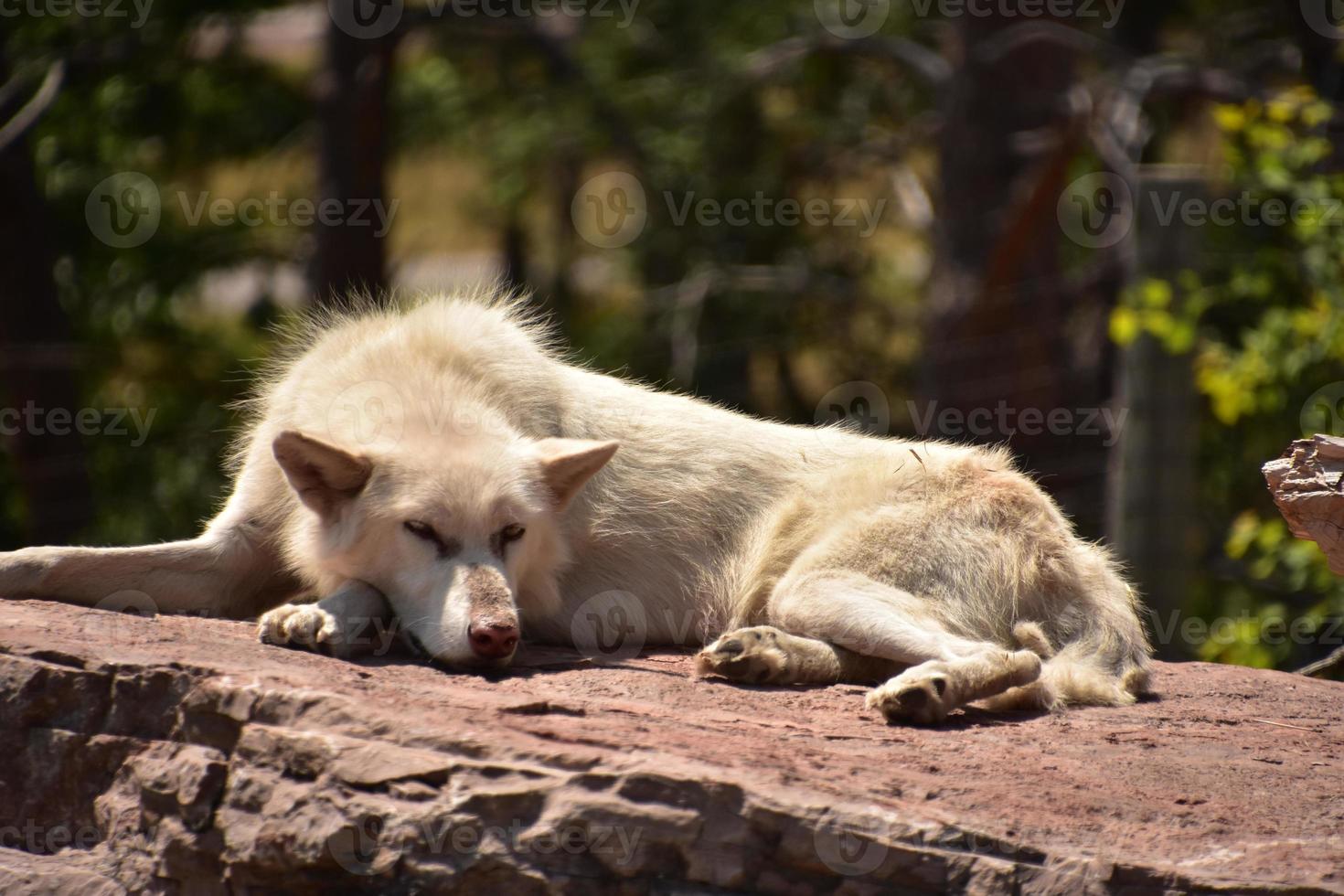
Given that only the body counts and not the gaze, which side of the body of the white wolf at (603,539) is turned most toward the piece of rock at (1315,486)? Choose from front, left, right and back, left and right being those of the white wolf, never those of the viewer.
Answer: back

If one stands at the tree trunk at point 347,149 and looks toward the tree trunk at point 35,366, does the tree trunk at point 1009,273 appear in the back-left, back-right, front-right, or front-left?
back-left

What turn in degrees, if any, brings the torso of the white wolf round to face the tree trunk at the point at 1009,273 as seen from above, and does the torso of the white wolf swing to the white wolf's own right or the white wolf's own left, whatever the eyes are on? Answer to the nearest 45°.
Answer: approximately 135° to the white wolf's own right

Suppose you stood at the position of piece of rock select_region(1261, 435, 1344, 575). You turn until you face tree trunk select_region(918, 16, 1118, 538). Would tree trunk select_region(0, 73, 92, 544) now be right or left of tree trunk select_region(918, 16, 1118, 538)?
left

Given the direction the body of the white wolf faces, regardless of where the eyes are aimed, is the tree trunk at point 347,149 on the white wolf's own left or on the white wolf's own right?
on the white wolf's own right

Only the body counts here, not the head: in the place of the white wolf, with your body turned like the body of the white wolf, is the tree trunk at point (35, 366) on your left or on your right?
on your right

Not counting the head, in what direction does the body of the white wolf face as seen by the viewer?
to the viewer's left
